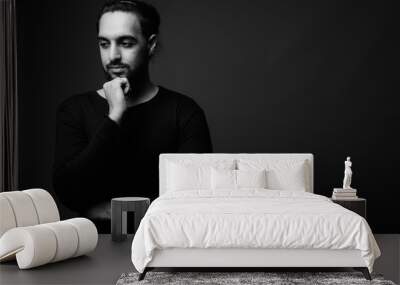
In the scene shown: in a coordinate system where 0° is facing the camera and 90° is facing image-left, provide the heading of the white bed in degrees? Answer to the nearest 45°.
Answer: approximately 0°

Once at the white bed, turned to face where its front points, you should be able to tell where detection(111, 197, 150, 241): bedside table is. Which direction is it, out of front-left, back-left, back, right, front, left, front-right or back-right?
back-right

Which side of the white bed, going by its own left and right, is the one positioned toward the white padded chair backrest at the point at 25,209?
right

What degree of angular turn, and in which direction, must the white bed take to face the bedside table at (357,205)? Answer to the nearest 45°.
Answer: approximately 135° to its left

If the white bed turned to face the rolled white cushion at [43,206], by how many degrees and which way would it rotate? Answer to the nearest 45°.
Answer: approximately 90° to its right

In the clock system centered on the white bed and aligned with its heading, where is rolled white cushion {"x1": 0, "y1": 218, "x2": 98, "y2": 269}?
The rolled white cushion is roughly at 3 o'clock from the white bed.

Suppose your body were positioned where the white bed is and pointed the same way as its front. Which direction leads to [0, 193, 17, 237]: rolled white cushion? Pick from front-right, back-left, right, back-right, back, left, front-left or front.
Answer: right

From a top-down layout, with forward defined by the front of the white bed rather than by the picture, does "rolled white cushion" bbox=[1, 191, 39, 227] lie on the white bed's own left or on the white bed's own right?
on the white bed's own right

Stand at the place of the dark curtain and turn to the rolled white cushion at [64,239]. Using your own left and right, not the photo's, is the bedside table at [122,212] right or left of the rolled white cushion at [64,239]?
left

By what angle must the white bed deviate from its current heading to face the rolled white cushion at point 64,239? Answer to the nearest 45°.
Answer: approximately 90° to its right
